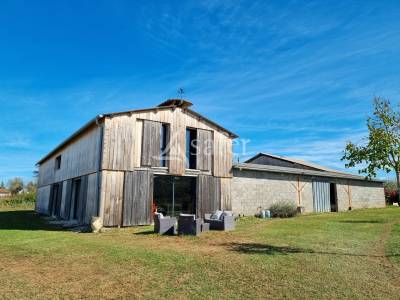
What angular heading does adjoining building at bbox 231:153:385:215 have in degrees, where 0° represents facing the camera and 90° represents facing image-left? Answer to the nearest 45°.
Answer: approximately 315°

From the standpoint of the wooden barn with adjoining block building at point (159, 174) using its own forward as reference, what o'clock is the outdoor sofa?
The outdoor sofa is roughly at 12 o'clock from the wooden barn with adjoining block building.

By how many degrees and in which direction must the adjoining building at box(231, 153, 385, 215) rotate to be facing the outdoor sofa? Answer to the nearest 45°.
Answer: approximately 45° to its right

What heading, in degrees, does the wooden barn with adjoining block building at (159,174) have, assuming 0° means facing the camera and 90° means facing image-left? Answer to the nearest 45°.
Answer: approximately 315°
